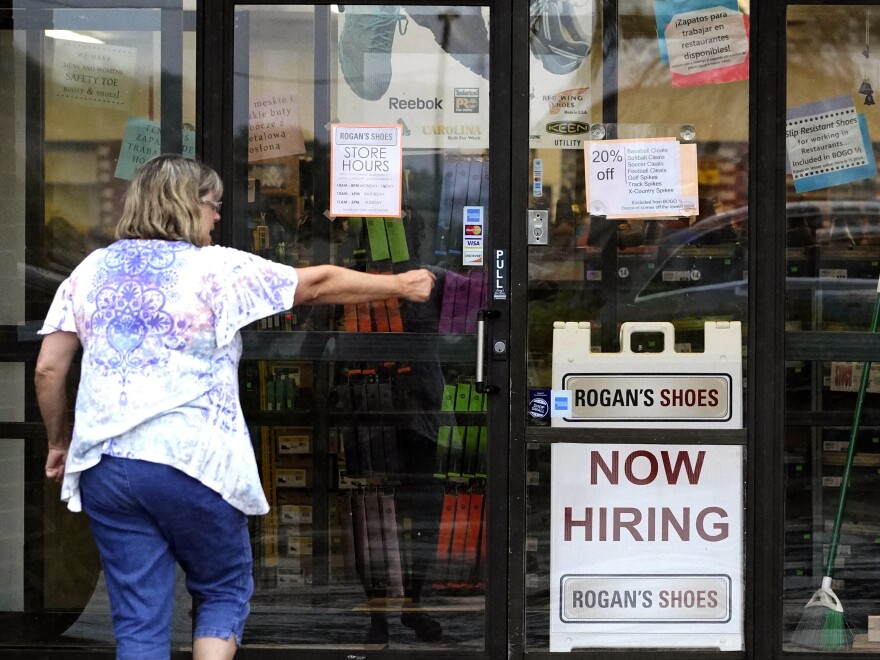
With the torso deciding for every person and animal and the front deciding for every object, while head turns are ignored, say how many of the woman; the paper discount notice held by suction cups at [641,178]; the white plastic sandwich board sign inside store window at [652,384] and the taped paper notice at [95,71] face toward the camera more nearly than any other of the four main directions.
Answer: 3

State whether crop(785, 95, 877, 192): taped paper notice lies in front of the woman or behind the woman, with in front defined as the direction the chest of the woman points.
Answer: in front

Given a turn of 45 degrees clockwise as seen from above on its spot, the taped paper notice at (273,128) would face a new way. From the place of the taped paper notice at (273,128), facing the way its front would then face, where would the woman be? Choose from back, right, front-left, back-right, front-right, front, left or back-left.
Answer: front-left

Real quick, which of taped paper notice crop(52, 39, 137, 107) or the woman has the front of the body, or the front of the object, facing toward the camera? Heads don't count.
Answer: the taped paper notice

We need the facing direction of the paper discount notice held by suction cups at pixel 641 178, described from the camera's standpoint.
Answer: facing the viewer

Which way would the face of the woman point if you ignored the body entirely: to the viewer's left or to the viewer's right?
to the viewer's right

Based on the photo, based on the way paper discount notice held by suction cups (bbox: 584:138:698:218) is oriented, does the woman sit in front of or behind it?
in front

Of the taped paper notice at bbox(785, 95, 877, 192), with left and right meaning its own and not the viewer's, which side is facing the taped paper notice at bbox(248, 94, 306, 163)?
right

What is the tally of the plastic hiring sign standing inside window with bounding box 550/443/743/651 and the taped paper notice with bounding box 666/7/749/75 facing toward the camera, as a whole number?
2

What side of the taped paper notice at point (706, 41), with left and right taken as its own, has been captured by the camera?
front

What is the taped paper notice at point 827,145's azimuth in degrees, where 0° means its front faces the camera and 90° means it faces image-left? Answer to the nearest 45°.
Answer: approximately 0°

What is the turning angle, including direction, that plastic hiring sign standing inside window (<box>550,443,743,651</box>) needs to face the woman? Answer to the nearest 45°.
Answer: approximately 45° to its right
